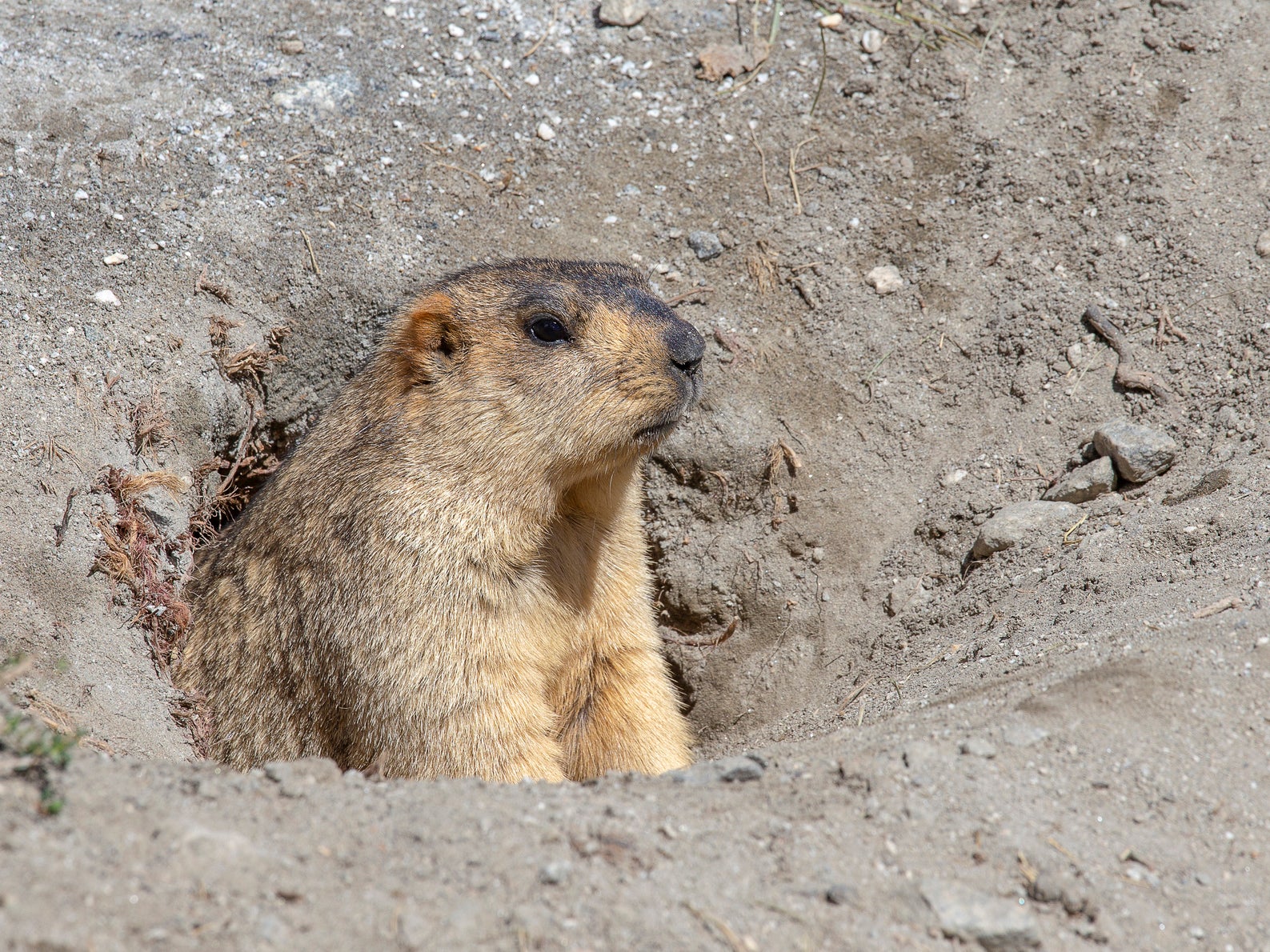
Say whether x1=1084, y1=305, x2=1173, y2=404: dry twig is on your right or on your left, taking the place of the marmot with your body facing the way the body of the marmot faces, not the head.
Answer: on your left

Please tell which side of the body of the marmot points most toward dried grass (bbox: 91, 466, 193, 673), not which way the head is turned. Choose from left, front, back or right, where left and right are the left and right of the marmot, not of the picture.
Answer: back

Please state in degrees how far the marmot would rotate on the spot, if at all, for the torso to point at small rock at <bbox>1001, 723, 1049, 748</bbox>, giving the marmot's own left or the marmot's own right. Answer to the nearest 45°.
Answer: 0° — it already faces it

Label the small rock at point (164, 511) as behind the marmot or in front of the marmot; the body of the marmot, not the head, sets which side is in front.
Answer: behind

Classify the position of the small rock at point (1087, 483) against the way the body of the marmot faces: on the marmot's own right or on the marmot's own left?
on the marmot's own left

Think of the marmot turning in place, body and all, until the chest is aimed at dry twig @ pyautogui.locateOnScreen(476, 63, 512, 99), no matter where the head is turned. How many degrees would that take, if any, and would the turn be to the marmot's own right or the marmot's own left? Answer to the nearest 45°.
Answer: approximately 135° to the marmot's own left

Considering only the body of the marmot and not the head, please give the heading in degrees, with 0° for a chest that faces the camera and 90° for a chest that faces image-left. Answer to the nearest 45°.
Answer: approximately 315°

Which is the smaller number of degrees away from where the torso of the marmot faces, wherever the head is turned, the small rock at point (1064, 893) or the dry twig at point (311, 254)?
the small rock

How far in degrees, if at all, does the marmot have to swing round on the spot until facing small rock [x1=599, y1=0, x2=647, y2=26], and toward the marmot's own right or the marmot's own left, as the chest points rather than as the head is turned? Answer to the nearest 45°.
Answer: approximately 135° to the marmot's own left

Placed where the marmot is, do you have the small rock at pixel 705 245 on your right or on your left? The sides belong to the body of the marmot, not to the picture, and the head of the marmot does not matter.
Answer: on your left

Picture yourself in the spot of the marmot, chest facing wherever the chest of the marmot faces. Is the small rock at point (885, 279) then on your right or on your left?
on your left

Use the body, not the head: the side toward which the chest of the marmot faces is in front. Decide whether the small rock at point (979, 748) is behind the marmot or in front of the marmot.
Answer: in front

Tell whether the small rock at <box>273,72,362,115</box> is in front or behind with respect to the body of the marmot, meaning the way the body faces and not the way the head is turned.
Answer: behind
